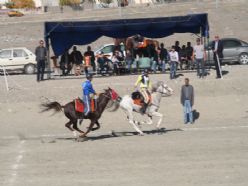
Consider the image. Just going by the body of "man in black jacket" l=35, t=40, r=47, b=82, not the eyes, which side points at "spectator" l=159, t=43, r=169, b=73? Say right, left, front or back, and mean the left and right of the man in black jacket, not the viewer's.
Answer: left

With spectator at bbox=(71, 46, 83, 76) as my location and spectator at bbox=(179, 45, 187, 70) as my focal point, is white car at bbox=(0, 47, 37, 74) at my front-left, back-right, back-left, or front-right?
back-left

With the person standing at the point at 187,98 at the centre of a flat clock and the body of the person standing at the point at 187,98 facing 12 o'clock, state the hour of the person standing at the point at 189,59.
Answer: the person standing at the point at 189,59 is roughly at 6 o'clock from the person standing at the point at 187,98.

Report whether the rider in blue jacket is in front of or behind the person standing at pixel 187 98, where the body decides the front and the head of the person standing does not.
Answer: in front

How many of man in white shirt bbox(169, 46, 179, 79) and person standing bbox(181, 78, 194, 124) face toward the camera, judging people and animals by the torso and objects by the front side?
2

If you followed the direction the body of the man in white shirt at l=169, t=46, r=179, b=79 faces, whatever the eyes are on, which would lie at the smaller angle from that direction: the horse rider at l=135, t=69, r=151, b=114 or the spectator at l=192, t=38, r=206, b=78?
the horse rider

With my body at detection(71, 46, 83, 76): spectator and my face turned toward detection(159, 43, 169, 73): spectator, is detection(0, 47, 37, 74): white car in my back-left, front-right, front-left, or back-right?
back-left
